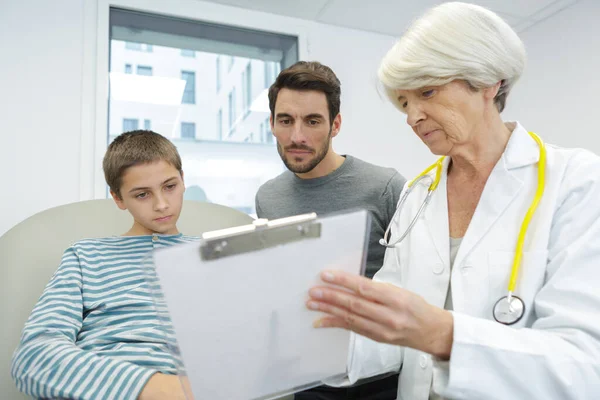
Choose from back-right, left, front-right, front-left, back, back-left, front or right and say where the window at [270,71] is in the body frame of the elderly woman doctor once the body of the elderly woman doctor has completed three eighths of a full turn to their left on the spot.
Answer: back-left

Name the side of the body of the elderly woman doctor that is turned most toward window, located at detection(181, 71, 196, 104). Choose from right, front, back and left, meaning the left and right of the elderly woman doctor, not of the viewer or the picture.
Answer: right

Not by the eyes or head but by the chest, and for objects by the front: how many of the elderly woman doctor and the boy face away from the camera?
0

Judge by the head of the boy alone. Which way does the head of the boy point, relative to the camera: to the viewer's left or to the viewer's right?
to the viewer's right

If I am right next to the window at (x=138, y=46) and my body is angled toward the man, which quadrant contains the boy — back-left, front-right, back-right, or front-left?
front-right

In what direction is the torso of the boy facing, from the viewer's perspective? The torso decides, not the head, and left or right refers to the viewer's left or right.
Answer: facing the viewer and to the right of the viewer

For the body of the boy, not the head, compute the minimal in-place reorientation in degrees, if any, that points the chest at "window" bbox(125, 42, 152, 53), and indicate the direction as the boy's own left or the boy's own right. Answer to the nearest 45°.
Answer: approximately 135° to the boy's own left

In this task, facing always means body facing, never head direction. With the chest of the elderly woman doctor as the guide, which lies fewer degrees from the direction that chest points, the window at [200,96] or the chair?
the chair

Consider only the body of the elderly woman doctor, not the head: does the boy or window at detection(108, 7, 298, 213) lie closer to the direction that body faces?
the boy

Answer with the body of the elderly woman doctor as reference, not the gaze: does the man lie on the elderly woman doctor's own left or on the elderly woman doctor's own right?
on the elderly woman doctor's own right

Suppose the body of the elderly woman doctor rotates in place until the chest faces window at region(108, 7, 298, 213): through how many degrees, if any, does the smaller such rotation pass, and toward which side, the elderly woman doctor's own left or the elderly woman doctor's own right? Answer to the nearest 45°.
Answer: approximately 90° to the elderly woman doctor's own right

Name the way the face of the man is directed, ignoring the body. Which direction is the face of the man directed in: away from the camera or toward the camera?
toward the camera

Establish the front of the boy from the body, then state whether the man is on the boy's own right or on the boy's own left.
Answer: on the boy's own left

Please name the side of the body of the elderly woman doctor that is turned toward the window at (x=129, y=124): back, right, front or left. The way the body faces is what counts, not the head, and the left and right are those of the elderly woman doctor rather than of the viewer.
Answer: right

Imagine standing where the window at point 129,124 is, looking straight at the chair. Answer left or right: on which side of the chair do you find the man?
left
